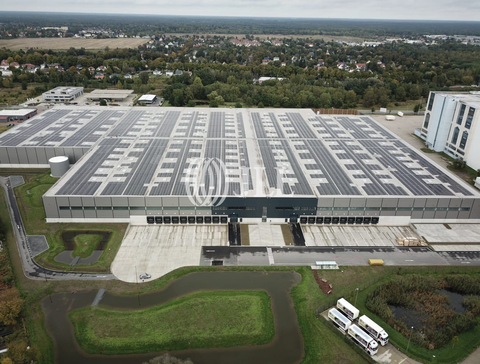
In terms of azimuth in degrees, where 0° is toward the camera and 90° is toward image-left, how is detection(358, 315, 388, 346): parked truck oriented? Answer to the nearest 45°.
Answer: approximately 315°

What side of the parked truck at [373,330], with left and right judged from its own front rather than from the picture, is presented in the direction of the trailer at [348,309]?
back

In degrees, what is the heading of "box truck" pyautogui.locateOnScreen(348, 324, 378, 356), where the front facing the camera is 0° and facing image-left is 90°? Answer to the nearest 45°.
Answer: approximately 315°

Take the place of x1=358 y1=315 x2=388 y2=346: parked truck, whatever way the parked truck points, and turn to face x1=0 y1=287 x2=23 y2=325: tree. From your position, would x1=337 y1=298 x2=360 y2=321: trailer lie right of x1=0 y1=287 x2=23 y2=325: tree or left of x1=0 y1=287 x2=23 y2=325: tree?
right

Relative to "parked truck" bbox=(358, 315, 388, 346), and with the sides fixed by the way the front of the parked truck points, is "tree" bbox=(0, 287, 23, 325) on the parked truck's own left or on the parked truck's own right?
on the parked truck's own right

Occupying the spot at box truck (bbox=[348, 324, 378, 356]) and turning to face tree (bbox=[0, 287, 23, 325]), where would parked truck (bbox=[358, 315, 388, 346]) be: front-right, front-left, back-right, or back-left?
back-right

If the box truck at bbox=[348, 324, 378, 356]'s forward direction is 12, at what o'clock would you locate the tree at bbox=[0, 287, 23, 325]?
The tree is roughly at 4 o'clock from the box truck.

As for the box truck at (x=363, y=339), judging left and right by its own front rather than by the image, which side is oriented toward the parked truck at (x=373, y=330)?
left

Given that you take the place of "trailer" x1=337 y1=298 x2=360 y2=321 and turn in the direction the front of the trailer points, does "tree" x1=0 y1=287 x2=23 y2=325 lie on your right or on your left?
on your right
